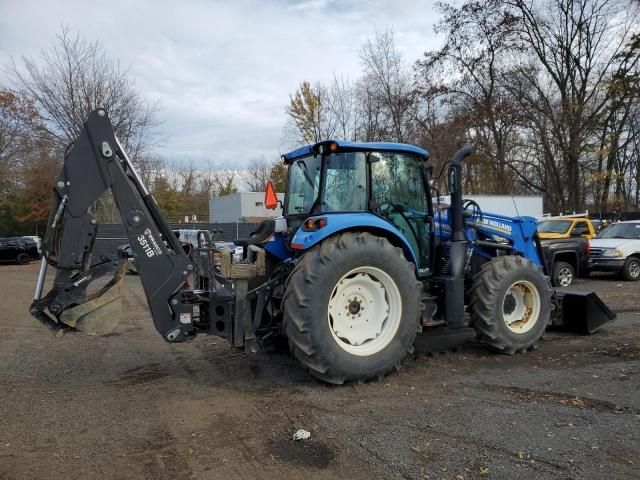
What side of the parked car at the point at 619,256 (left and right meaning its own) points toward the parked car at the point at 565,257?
front

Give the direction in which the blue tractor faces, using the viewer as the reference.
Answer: facing away from the viewer and to the right of the viewer

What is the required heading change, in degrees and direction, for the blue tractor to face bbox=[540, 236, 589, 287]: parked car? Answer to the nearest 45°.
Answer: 0° — it already faces it

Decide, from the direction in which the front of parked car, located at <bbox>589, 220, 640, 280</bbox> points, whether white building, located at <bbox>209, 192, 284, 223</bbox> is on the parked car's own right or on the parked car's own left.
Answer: on the parked car's own right

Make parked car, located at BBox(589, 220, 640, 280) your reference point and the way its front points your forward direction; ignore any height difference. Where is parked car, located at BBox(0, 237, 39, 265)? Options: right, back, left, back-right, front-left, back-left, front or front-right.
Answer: front-right

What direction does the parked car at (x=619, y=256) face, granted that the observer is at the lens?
facing the viewer and to the left of the viewer

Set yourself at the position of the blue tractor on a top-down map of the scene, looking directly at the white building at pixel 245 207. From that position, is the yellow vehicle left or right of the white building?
right

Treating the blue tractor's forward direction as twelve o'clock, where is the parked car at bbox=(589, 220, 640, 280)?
The parked car is roughly at 12 o'clock from the blue tractor.

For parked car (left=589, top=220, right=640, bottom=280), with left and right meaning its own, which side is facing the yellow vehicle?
right

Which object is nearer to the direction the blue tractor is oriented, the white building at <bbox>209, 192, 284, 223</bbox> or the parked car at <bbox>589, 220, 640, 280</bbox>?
the parked car
